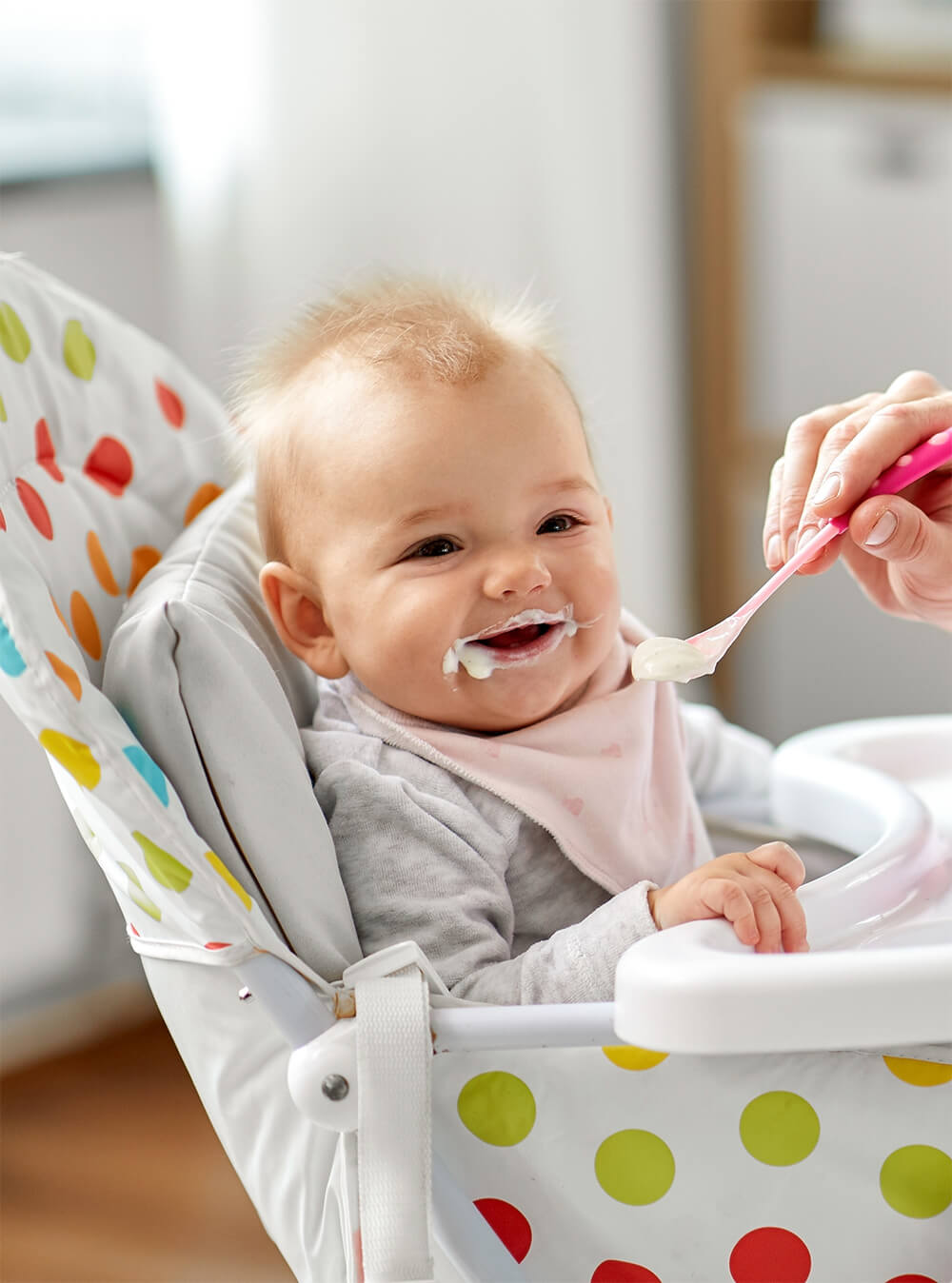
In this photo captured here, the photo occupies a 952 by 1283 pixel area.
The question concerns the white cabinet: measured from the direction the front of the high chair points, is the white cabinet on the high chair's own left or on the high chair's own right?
on the high chair's own left

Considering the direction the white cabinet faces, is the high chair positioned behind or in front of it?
in front

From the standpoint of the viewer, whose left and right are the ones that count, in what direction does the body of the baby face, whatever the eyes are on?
facing the viewer and to the right of the viewer

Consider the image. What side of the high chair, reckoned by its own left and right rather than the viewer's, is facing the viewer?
right

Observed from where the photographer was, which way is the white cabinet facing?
facing the viewer

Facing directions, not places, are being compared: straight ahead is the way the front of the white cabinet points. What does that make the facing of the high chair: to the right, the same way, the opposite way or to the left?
to the left

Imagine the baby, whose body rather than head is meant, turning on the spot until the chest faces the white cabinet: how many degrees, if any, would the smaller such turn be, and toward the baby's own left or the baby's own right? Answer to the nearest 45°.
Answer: approximately 135° to the baby's own left

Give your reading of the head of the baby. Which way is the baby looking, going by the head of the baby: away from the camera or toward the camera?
toward the camera

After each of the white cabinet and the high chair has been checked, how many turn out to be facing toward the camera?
1

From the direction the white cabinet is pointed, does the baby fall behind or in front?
in front
